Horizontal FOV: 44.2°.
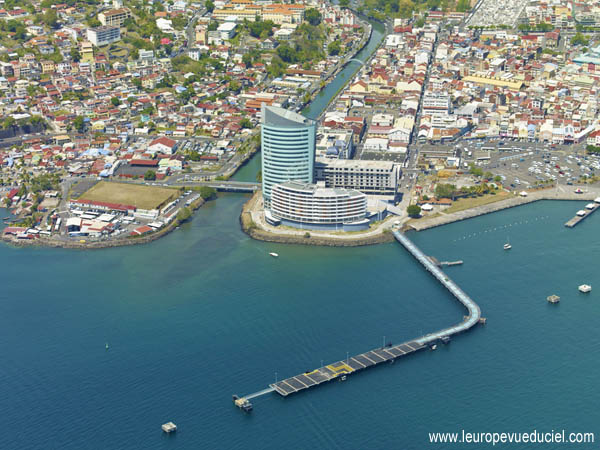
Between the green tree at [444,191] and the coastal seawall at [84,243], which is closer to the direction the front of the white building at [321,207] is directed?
the coastal seawall

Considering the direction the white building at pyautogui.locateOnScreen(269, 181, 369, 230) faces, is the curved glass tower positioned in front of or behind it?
behind

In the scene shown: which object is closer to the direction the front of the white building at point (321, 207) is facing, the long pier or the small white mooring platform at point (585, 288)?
the long pier

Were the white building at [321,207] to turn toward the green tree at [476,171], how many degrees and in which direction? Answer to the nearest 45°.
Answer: approximately 135° to its left

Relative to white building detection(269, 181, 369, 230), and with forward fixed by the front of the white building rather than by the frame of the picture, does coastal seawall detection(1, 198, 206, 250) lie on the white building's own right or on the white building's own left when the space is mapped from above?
on the white building's own right

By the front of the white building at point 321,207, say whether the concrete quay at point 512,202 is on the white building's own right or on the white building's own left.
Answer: on the white building's own left

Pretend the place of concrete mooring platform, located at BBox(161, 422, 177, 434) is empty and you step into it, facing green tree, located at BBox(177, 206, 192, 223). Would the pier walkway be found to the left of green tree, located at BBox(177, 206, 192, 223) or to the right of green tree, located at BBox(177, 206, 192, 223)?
right

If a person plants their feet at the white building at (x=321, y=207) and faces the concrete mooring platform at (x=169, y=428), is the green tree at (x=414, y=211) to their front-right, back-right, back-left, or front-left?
back-left

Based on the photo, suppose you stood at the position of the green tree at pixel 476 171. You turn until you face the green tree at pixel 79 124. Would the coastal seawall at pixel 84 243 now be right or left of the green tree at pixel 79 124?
left

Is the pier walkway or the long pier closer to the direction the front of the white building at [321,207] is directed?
the long pier

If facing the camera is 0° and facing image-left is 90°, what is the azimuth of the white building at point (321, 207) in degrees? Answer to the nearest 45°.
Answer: approximately 0°

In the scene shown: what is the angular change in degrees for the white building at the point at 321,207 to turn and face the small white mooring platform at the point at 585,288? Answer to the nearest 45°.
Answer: approximately 45° to its left

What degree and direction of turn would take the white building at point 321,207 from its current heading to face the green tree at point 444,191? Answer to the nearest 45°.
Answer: approximately 135° to its left

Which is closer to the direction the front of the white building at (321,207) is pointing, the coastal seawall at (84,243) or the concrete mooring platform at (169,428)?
the concrete mooring platform

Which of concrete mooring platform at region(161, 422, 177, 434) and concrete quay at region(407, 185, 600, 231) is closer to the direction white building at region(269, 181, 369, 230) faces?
the concrete mooring platform

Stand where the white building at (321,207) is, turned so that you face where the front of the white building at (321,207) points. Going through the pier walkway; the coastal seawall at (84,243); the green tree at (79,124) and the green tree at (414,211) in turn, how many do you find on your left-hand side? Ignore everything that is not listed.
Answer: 2

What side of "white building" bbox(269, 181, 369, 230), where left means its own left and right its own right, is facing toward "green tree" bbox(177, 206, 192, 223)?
right

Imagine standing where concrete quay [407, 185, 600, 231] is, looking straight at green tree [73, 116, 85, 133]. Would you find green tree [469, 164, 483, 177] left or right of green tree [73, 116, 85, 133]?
right

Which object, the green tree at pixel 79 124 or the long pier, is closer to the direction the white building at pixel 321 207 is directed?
the long pier
